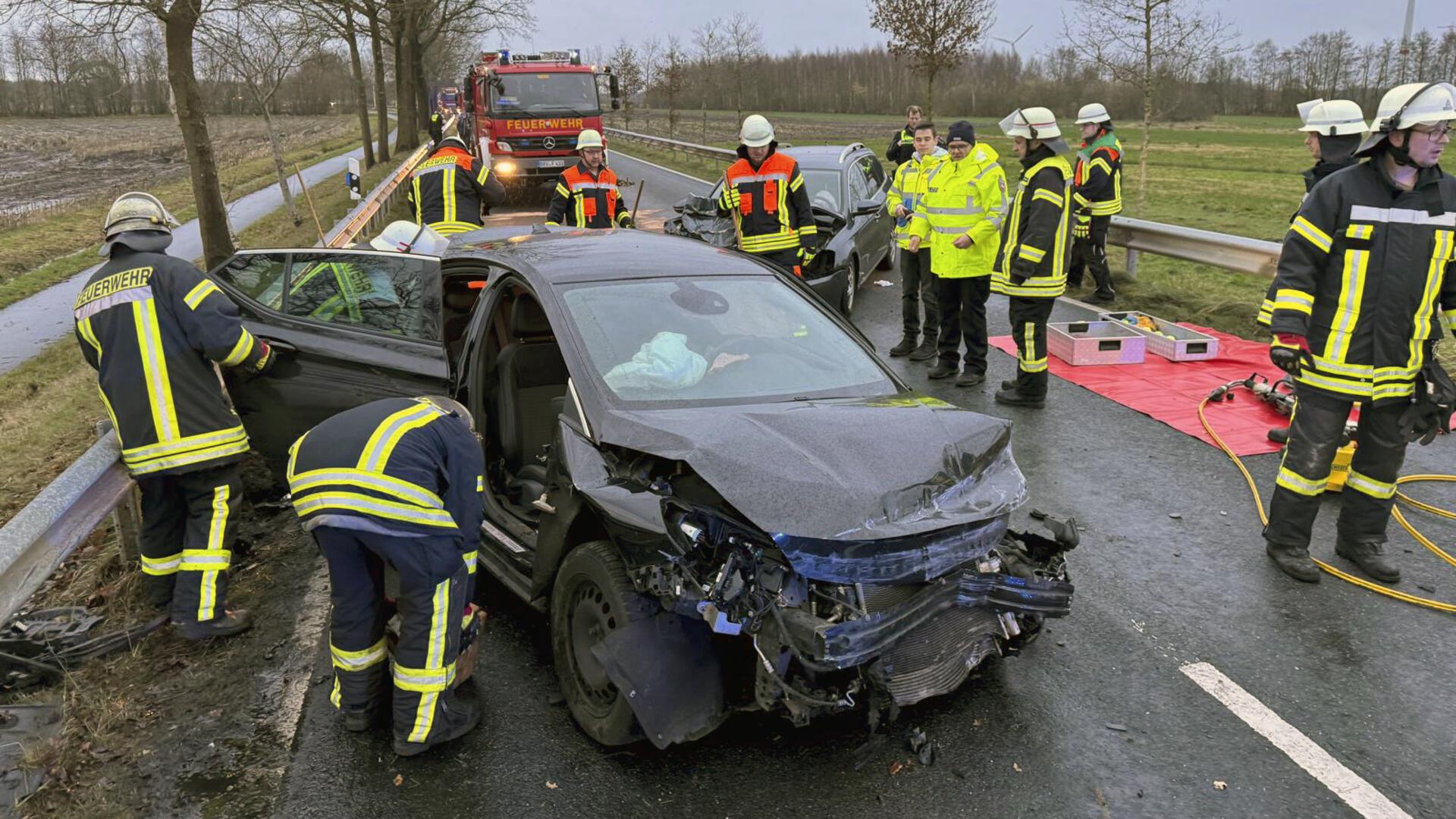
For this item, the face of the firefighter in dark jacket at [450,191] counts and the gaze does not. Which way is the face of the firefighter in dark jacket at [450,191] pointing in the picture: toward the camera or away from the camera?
away from the camera

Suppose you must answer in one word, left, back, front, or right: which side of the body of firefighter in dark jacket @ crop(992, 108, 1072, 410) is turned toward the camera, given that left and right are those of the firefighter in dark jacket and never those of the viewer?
left

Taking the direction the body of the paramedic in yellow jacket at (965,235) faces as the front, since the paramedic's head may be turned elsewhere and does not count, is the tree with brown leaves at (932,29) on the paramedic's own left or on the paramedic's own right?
on the paramedic's own right

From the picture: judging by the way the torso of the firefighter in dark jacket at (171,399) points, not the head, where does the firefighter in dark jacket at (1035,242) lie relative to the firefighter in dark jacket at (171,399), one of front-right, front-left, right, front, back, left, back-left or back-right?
front-right

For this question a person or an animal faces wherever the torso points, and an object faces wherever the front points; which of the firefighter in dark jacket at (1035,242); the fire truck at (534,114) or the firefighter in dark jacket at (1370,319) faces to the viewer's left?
the firefighter in dark jacket at (1035,242)
